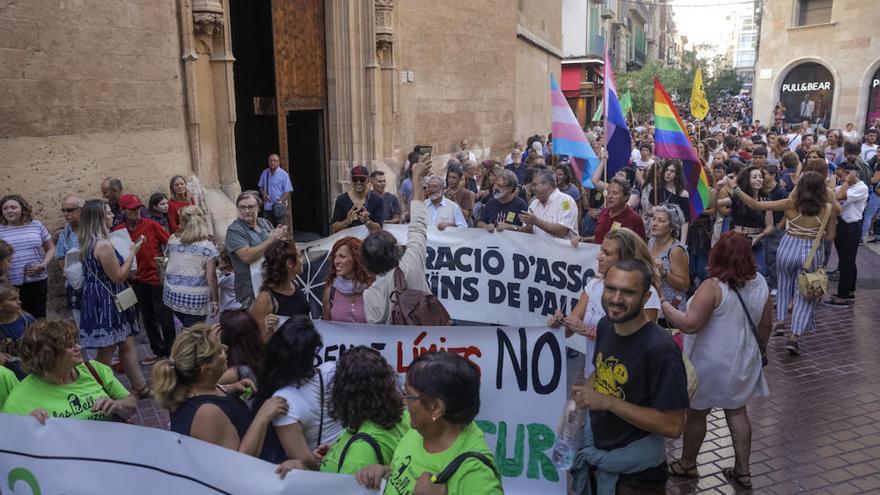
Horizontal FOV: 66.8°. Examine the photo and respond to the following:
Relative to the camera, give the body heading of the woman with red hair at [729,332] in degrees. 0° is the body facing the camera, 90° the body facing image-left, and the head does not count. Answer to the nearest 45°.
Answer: approximately 135°

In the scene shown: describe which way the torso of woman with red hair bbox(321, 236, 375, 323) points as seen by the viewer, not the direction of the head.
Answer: toward the camera

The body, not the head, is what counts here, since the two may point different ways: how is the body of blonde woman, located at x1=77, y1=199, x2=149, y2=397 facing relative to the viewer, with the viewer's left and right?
facing to the right of the viewer

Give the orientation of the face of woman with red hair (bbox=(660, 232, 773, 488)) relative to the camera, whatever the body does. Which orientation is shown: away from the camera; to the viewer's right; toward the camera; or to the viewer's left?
away from the camera

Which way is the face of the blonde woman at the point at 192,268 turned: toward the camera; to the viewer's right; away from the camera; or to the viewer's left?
away from the camera

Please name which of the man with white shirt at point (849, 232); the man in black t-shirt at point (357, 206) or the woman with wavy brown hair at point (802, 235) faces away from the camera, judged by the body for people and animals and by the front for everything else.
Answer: the woman with wavy brown hair

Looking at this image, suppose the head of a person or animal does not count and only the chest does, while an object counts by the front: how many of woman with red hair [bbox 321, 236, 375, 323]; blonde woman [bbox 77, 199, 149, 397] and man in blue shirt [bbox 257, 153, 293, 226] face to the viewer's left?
0

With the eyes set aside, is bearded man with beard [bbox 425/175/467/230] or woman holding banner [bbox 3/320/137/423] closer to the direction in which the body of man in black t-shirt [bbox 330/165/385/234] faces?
the woman holding banner

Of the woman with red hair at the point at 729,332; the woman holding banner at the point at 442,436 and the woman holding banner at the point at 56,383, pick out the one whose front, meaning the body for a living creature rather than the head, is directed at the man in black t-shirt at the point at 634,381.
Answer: the woman holding banner at the point at 56,383

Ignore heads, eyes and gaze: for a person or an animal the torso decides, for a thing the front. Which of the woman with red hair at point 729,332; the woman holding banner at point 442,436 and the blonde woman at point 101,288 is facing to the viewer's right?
the blonde woman

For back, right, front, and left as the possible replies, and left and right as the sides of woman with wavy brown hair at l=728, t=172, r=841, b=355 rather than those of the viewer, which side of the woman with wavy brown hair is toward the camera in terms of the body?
back
